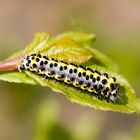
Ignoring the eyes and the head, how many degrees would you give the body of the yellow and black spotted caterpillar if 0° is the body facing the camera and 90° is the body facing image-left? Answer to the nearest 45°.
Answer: approximately 270°
